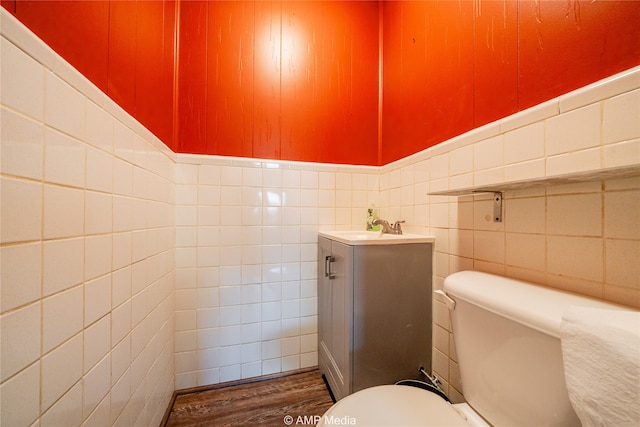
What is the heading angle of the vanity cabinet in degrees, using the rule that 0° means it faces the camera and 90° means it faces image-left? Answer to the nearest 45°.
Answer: approximately 45°

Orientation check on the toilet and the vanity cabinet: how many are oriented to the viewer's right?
0

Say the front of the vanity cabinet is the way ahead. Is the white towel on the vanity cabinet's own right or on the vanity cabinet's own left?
on the vanity cabinet's own left
